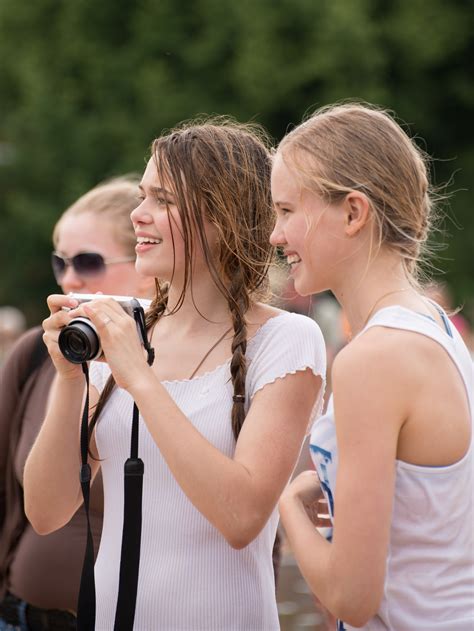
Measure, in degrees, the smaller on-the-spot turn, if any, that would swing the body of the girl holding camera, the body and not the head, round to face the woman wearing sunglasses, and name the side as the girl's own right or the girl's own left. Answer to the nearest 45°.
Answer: approximately 90° to the girl's own right

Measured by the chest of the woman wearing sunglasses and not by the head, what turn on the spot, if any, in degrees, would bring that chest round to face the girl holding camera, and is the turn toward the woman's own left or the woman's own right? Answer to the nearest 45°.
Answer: approximately 45° to the woman's own left

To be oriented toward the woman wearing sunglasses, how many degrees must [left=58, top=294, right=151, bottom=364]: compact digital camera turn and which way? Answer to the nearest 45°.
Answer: approximately 135° to its right

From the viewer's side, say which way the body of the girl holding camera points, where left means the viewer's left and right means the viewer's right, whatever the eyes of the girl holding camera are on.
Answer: facing the viewer and to the left of the viewer

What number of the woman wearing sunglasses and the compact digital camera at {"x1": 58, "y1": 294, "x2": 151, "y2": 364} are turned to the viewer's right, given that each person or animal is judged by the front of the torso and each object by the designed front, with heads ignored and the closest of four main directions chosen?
0

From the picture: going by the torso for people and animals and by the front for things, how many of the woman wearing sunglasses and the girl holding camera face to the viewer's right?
0

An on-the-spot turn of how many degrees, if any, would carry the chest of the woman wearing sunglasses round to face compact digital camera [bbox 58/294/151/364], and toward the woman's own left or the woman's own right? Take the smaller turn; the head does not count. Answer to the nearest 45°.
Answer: approximately 45° to the woman's own left
